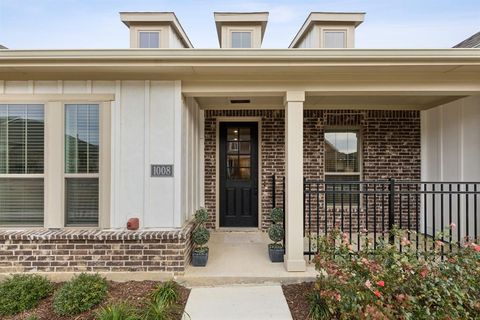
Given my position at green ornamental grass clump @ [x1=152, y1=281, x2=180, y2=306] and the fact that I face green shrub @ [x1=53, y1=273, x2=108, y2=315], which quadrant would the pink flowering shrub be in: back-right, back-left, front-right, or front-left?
back-left

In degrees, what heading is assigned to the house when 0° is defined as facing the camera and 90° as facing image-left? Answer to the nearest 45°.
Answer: approximately 0°
